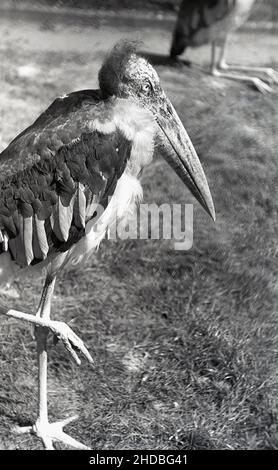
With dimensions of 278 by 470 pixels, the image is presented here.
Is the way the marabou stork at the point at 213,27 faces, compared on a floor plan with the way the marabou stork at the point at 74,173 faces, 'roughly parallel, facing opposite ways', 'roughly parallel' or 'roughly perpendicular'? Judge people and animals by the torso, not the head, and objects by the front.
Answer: roughly parallel

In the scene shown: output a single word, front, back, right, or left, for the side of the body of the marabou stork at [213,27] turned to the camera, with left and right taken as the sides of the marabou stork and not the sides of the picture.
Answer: right

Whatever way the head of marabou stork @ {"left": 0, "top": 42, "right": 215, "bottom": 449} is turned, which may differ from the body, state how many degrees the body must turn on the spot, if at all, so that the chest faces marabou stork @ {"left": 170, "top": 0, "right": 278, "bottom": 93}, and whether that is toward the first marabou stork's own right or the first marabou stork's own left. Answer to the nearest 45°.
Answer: approximately 90° to the first marabou stork's own left

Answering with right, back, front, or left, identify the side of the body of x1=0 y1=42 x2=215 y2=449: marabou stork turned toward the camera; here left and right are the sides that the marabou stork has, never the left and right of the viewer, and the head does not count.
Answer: right

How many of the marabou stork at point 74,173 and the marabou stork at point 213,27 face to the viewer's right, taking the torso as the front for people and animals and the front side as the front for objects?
2

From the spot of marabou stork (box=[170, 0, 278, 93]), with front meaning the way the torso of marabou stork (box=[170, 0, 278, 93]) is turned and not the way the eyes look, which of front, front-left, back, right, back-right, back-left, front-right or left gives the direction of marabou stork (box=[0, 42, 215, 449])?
right
